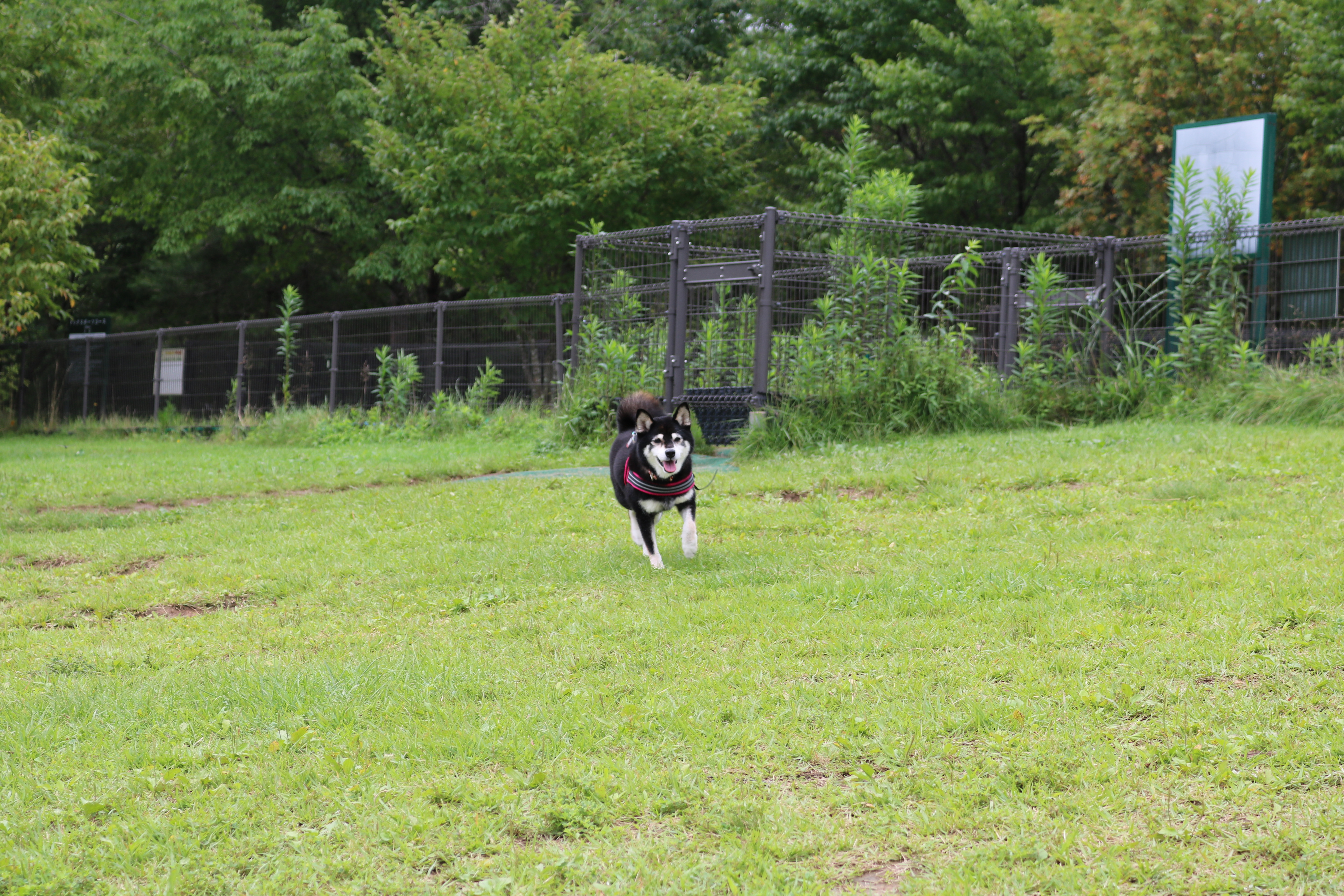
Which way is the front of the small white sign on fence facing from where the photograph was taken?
facing the viewer

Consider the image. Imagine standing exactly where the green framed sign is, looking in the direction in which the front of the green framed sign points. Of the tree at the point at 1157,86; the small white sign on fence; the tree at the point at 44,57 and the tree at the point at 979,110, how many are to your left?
0

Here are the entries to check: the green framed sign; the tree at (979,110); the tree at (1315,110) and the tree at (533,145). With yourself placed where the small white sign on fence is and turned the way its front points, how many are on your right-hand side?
0

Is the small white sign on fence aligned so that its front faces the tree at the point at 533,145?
no

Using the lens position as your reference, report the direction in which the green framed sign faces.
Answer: facing the viewer and to the left of the viewer

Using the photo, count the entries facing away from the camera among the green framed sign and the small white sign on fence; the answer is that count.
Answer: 0

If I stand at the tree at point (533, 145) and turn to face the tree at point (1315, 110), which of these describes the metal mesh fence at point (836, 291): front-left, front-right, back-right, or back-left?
front-right

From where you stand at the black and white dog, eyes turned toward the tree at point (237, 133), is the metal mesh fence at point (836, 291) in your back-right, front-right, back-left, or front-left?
front-right

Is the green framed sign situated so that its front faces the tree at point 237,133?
no

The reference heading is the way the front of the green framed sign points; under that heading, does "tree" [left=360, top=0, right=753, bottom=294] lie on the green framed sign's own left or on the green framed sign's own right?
on the green framed sign's own right
